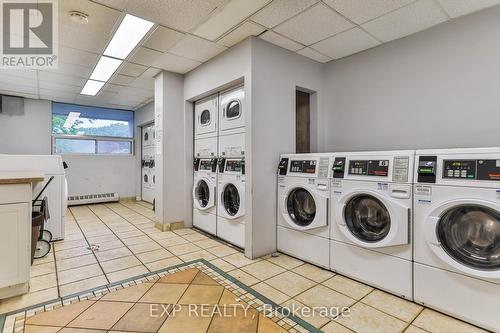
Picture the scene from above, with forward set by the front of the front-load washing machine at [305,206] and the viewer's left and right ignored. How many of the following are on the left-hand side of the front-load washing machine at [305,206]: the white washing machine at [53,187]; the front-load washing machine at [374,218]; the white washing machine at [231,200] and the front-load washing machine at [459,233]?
2

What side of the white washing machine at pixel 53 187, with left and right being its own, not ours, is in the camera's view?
right

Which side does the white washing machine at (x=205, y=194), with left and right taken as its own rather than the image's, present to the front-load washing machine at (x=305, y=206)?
left

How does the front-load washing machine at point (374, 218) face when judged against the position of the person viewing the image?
facing the viewer and to the left of the viewer

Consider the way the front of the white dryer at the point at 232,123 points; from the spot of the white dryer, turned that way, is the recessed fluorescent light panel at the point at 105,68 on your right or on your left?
on your right

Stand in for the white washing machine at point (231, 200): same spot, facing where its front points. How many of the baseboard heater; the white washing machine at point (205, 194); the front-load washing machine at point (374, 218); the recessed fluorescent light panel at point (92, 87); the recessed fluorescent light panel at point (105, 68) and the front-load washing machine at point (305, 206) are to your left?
2

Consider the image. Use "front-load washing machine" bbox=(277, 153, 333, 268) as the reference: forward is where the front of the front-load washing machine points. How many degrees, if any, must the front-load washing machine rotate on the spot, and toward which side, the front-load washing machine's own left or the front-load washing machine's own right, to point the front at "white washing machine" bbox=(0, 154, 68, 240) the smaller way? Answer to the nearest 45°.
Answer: approximately 45° to the front-load washing machine's own right

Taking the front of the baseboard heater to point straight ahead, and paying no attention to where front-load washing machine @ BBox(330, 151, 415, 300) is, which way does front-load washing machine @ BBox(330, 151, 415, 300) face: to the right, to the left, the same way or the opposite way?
to the right

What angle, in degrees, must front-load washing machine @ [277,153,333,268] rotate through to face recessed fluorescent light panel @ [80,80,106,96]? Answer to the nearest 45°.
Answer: approximately 45° to its right

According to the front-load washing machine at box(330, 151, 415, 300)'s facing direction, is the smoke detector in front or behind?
in front

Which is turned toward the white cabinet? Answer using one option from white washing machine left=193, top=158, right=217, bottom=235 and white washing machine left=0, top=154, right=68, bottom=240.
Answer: white washing machine left=193, top=158, right=217, bottom=235

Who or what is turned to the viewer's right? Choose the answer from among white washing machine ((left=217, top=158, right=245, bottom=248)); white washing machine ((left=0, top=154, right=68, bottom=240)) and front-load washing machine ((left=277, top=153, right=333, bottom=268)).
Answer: white washing machine ((left=0, top=154, right=68, bottom=240))

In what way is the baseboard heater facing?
toward the camera

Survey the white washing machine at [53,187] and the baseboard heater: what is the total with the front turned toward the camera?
1

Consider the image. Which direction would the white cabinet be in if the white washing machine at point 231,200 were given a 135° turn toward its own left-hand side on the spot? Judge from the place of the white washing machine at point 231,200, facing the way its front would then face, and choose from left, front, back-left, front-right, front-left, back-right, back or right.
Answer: back-right

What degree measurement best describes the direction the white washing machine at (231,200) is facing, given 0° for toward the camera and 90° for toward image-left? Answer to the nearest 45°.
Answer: approximately 45°
